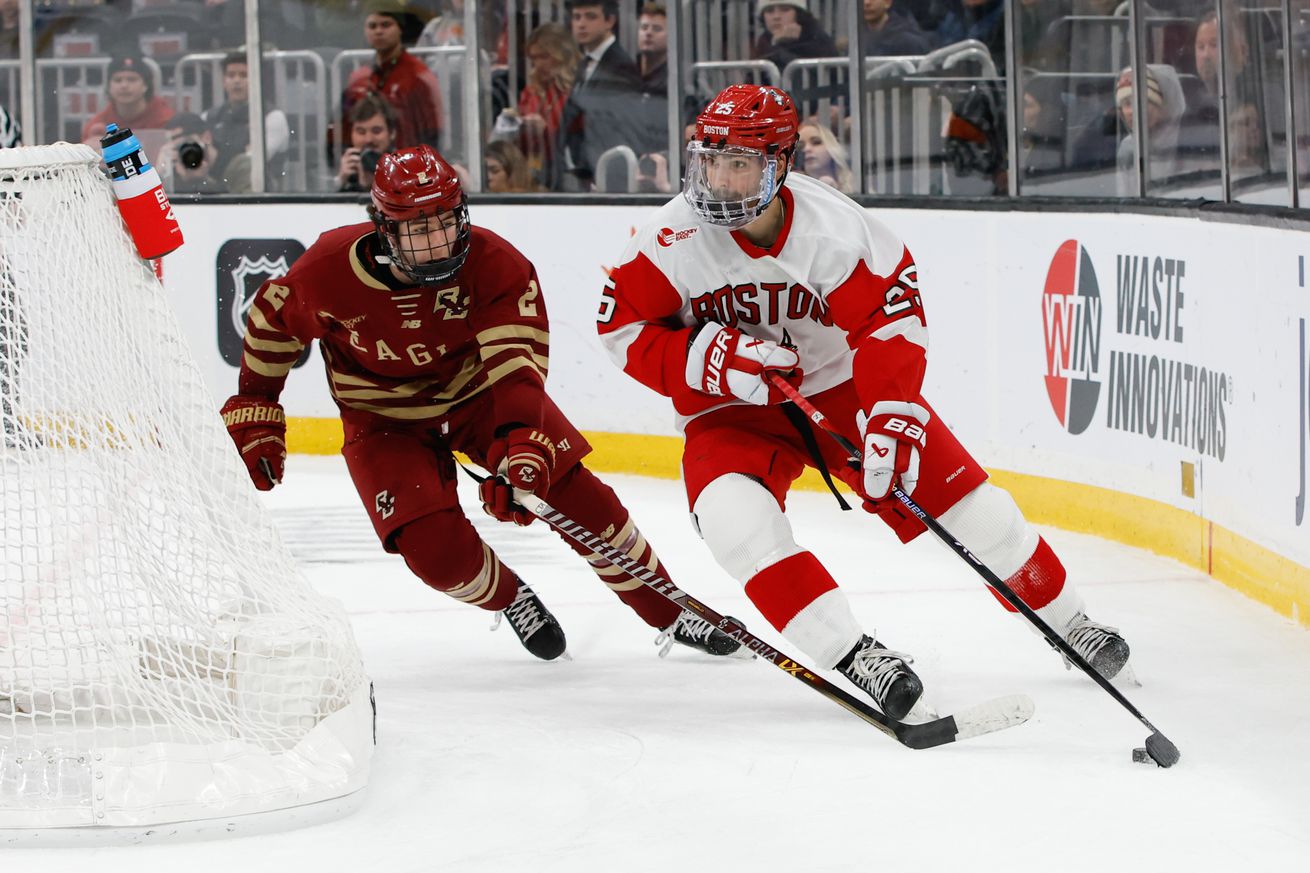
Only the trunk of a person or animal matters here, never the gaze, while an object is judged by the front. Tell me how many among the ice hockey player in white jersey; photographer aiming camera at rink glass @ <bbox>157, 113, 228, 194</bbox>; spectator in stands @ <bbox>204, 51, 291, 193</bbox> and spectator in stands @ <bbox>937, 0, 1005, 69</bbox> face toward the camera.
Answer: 4

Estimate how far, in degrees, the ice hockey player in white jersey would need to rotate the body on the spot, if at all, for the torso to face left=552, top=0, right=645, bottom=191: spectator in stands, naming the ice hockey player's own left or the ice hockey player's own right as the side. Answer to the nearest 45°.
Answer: approximately 180°

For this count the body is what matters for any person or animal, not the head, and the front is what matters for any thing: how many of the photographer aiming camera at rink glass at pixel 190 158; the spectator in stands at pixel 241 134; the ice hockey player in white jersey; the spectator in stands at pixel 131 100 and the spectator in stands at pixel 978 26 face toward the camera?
5

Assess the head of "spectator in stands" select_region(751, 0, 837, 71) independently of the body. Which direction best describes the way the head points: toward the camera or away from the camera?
toward the camera

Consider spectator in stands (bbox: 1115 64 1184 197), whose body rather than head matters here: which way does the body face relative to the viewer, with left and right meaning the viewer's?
facing the viewer and to the left of the viewer

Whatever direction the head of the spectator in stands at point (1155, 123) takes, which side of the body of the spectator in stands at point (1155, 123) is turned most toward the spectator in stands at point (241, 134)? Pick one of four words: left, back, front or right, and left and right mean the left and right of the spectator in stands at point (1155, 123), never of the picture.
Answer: right

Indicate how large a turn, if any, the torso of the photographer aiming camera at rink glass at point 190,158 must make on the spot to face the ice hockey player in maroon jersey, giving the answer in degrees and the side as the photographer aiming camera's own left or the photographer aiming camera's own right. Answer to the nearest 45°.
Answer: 0° — they already face them

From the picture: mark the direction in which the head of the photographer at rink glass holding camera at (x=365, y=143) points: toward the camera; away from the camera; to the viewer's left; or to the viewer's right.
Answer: toward the camera

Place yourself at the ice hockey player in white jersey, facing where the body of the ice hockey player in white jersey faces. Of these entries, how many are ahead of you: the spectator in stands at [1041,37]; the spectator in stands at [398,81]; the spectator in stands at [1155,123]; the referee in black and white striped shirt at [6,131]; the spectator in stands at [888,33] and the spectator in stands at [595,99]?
0

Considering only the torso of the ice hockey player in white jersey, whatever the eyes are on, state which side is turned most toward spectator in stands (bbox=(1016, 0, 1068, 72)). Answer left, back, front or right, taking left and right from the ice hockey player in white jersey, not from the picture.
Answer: back

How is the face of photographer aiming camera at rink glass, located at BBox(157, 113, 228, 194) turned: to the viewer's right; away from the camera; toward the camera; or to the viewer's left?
toward the camera

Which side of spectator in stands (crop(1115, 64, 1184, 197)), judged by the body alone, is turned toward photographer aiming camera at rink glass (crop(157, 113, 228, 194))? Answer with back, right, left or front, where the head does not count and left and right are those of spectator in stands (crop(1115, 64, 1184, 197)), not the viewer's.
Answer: right

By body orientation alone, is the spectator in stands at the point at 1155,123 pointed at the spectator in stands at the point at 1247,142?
no

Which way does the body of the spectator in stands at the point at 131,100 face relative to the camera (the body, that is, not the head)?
toward the camera
